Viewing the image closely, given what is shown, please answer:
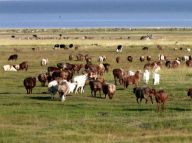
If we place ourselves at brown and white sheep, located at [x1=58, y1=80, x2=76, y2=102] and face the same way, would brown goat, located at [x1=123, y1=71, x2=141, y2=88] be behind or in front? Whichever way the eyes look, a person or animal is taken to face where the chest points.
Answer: behind

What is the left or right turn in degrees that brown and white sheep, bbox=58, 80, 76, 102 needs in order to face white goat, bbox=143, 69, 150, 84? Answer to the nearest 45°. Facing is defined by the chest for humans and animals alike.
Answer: approximately 180°

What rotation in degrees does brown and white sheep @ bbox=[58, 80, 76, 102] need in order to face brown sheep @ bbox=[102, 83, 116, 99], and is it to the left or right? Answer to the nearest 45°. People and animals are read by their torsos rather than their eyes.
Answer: approximately 135° to its left

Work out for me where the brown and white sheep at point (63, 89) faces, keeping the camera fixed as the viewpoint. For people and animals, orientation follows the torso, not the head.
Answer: facing the viewer and to the left of the viewer

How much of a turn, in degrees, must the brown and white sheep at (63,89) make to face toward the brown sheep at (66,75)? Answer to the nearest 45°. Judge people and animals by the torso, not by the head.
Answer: approximately 135° to its right
